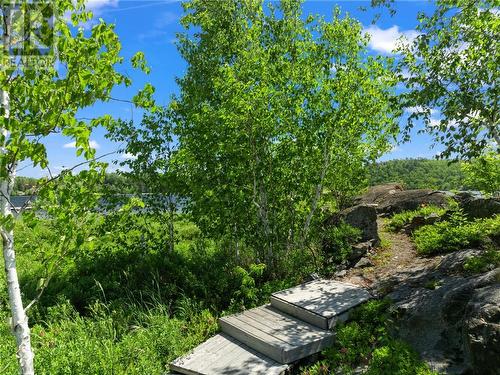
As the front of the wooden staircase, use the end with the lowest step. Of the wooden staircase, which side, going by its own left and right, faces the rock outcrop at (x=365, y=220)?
back

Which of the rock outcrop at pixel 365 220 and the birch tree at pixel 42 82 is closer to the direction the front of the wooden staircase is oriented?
the birch tree

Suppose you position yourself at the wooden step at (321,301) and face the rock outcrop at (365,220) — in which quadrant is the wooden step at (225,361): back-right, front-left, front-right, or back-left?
back-left

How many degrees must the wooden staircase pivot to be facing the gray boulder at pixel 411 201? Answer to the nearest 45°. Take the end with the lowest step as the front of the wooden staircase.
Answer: approximately 180°

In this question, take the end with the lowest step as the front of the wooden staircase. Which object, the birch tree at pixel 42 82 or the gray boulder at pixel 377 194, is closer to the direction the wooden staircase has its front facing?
the birch tree

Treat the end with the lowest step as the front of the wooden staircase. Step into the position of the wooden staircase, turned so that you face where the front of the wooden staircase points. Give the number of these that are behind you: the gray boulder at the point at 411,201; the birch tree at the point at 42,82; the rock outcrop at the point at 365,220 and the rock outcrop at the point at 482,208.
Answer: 3
